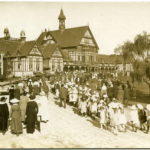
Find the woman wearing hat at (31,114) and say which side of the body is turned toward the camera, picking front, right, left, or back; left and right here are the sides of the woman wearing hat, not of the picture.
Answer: back
